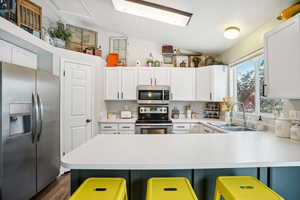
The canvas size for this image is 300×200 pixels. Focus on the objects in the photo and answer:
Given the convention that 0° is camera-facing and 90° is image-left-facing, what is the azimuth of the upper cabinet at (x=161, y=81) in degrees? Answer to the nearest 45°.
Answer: approximately 0°

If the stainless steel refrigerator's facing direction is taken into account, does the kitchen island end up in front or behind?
in front

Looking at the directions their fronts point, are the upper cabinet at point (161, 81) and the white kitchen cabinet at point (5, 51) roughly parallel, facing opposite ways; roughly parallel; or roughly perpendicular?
roughly perpendicular

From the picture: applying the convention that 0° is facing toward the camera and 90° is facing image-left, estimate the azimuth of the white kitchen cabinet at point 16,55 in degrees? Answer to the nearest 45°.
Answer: approximately 315°

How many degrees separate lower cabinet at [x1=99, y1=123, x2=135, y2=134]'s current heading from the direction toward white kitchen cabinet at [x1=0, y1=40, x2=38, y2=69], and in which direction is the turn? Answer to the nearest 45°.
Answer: approximately 45° to its right

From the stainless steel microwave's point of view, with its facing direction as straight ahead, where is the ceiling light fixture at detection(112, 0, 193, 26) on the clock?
The ceiling light fixture is roughly at 12 o'clock from the stainless steel microwave.

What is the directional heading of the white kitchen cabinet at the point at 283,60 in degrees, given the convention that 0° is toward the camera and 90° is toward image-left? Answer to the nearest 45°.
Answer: approximately 45°
